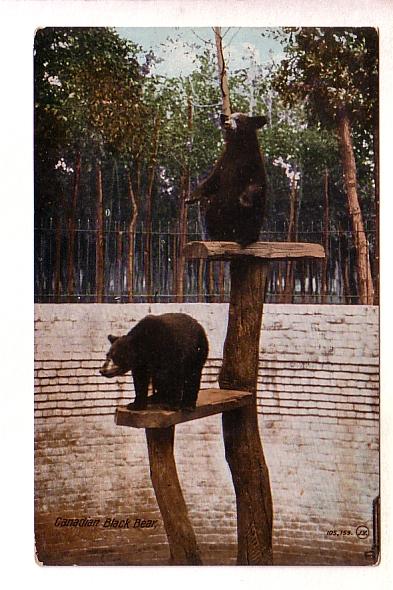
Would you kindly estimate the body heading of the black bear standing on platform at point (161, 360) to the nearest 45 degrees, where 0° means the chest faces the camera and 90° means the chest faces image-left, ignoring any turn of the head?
approximately 90°

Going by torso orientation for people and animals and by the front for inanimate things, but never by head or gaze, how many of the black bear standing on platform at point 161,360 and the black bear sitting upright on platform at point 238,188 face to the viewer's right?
0
